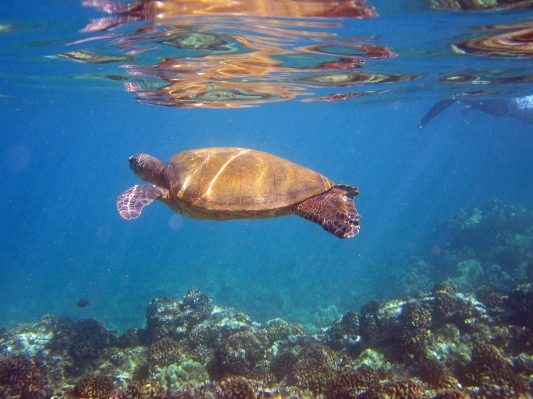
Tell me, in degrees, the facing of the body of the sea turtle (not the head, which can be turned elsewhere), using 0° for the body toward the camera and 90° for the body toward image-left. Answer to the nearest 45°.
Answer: approximately 90°

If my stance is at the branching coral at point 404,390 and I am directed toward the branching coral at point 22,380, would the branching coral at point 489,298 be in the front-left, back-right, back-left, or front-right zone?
back-right

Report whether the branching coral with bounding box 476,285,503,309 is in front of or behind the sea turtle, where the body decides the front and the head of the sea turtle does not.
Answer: behind

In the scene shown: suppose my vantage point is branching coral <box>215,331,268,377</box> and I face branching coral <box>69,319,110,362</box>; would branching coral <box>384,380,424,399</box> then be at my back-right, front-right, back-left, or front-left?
back-left

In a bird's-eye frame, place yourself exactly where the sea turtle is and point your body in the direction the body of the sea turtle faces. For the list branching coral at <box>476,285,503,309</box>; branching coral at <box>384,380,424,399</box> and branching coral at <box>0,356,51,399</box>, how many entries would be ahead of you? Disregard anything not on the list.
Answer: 1

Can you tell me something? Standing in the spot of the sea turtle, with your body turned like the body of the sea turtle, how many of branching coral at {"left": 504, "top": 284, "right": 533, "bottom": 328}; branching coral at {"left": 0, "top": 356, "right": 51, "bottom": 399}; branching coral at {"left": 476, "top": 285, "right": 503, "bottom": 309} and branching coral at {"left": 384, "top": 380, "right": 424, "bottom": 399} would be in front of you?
1

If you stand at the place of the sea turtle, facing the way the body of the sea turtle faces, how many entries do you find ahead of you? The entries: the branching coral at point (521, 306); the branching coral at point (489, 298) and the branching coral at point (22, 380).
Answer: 1

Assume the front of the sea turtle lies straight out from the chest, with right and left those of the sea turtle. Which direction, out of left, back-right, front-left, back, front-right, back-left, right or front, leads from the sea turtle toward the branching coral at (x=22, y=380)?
front

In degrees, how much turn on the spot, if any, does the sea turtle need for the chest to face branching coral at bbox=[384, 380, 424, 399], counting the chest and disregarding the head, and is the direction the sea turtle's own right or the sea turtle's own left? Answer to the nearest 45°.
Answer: approximately 135° to the sea turtle's own left
